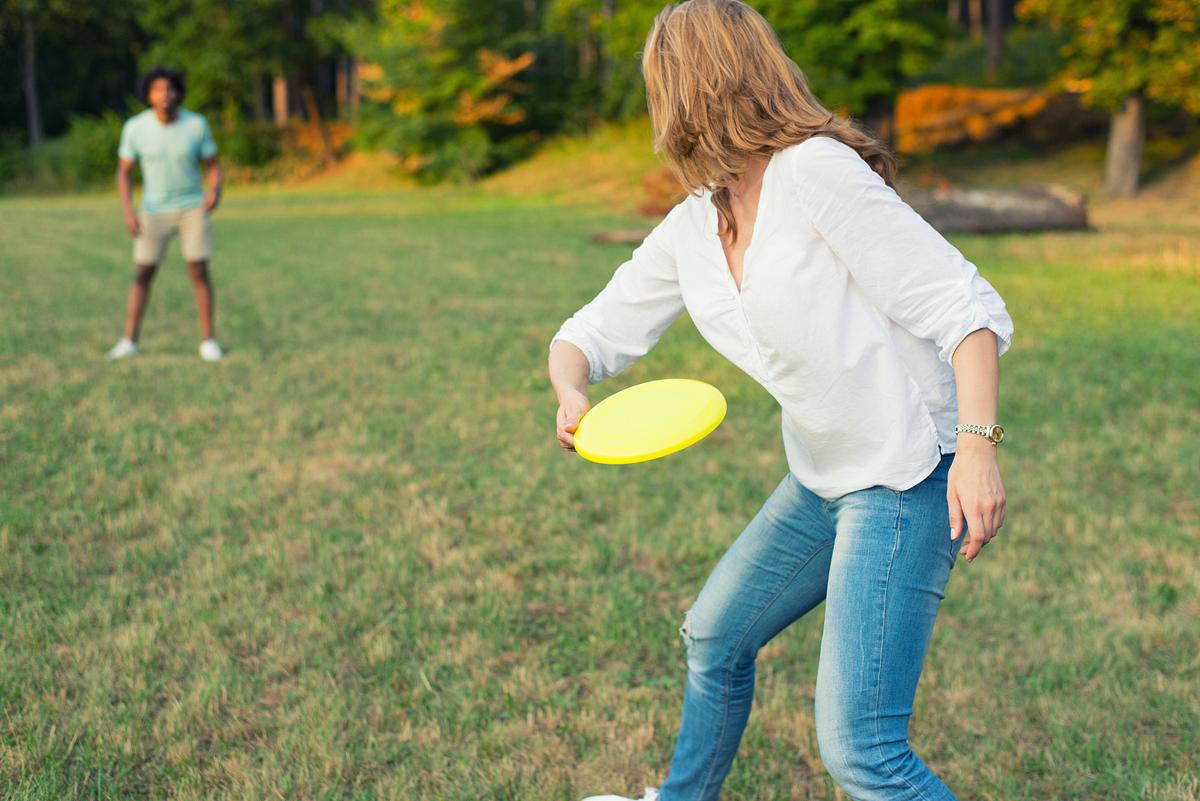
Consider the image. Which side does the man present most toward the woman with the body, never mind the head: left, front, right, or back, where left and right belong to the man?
front

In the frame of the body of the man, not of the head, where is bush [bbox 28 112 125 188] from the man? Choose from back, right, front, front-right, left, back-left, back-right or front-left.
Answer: back

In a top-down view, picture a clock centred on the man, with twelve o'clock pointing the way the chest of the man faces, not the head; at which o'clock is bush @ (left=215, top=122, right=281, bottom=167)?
The bush is roughly at 6 o'clock from the man.

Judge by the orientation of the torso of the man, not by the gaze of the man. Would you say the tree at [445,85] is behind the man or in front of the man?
behind
